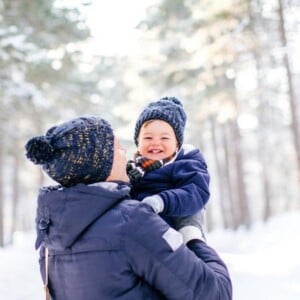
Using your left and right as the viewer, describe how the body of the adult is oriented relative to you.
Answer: facing away from the viewer and to the right of the viewer

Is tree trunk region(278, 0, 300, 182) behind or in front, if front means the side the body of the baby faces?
behind

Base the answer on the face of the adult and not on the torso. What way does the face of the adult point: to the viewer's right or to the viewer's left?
to the viewer's right
